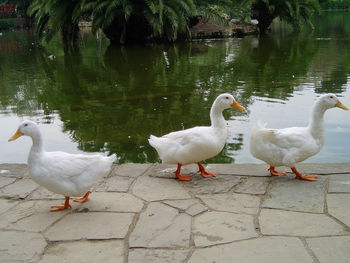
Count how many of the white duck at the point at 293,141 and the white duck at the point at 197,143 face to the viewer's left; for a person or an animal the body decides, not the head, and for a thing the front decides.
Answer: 0

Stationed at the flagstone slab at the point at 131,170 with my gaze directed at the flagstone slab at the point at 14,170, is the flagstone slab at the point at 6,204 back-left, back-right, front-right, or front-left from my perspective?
front-left

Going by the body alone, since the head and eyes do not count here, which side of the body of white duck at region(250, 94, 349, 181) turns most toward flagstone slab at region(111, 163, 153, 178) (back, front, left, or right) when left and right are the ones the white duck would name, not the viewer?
back

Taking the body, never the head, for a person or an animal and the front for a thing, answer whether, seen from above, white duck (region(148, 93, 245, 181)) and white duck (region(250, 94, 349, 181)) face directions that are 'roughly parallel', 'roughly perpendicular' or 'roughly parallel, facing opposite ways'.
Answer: roughly parallel

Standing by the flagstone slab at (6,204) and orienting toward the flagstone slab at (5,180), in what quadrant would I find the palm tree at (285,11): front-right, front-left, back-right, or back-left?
front-right

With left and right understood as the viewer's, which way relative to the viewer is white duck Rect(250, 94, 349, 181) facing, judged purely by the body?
facing to the right of the viewer

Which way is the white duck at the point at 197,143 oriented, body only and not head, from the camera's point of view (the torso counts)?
to the viewer's right

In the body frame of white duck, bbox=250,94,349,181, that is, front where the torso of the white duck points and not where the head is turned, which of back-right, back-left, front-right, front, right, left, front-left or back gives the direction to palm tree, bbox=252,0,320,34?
left

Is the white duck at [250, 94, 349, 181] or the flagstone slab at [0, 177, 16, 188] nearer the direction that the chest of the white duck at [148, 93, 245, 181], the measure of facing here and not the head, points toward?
the white duck
